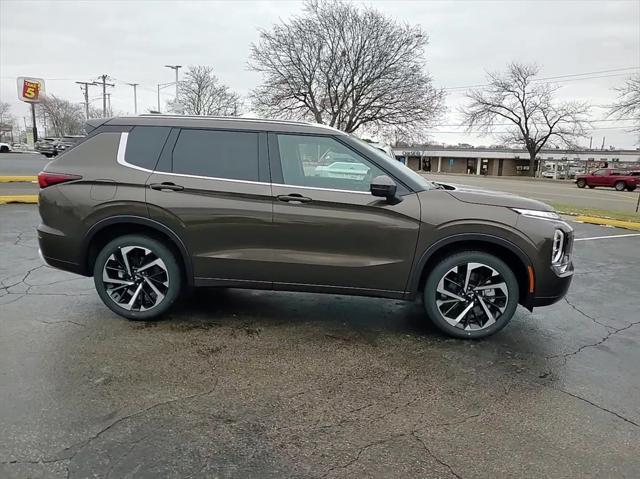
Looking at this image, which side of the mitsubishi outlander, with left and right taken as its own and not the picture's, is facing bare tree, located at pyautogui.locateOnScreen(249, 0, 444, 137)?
left

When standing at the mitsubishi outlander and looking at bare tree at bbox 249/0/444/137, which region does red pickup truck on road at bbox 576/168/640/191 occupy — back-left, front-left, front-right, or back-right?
front-right

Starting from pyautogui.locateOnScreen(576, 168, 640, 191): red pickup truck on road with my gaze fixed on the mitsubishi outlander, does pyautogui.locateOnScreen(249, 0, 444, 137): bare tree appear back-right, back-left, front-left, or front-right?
front-right

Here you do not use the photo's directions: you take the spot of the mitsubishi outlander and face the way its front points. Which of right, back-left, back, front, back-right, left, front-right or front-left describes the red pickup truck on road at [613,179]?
front-left

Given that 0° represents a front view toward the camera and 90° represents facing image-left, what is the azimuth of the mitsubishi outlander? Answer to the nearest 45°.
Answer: approximately 270°
